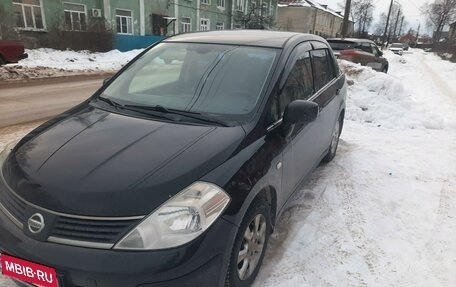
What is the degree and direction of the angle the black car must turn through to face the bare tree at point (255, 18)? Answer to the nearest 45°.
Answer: approximately 135° to its right

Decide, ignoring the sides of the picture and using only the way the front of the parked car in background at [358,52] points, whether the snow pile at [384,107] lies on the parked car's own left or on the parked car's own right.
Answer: on the parked car's own right

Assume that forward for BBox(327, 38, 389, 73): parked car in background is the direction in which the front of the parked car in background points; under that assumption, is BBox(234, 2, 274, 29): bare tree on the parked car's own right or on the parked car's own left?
on the parked car's own left

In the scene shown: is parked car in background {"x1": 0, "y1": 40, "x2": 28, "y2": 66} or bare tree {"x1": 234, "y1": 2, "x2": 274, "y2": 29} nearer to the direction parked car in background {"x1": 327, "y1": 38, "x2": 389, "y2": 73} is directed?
the bare tree
